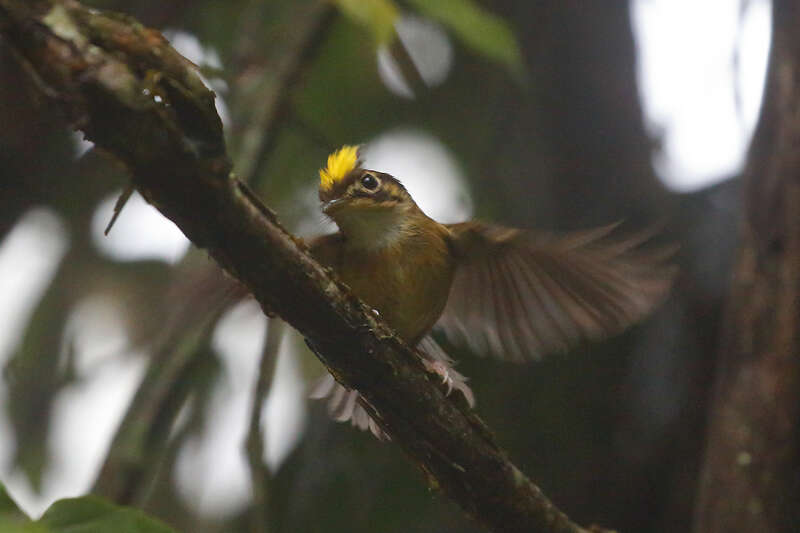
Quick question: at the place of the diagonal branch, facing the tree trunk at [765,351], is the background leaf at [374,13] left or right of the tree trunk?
left

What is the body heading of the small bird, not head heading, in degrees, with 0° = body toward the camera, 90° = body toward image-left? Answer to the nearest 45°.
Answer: approximately 45°

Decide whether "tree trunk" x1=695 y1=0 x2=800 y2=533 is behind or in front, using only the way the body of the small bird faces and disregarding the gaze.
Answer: behind

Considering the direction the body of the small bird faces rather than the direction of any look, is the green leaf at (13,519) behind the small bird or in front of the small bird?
in front
